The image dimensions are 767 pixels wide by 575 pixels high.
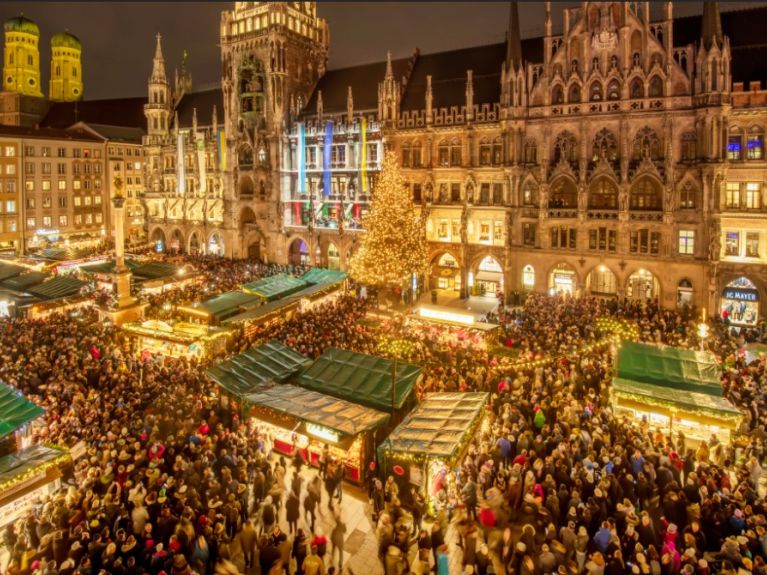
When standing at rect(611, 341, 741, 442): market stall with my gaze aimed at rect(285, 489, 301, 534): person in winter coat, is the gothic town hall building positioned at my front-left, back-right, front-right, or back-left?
back-right

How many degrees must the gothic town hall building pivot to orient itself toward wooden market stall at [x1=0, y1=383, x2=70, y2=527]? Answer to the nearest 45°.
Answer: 0° — it already faces it

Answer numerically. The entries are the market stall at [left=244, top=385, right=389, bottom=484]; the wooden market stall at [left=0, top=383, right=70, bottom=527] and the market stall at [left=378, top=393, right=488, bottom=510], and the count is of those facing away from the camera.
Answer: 0

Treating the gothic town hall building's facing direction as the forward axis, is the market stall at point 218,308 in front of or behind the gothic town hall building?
in front

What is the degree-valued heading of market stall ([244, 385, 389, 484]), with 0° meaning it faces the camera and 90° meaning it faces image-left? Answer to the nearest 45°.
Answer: approximately 45°

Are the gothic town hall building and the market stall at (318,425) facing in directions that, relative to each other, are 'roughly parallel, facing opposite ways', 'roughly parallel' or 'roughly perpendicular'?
roughly parallel

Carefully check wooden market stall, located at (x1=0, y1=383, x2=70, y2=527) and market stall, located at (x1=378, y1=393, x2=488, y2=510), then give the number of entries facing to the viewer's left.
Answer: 0

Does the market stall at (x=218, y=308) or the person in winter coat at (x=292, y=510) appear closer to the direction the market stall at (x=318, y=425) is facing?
the person in winter coat

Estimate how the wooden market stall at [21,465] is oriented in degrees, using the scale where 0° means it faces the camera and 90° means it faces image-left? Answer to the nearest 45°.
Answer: approximately 315°

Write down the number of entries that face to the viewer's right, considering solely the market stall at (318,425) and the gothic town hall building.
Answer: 0

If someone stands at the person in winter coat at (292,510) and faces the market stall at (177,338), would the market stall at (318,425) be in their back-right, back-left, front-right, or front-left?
front-right

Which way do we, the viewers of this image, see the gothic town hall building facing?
facing the viewer and to the left of the viewer

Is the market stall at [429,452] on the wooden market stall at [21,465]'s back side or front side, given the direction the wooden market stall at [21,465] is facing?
on the front side

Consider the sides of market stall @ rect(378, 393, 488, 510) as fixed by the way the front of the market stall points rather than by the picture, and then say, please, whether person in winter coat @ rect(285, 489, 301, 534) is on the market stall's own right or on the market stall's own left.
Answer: on the market stall's own right

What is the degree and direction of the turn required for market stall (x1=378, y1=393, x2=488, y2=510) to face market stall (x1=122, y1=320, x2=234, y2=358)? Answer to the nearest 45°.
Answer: approximately 180°
